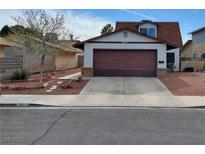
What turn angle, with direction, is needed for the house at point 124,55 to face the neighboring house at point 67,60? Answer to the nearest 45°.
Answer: approximately 135° to its right

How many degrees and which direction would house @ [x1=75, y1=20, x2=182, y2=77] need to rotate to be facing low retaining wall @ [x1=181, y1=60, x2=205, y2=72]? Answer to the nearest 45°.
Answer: approximately 135° to its left

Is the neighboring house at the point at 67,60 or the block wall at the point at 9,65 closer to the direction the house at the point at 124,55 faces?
the block wall

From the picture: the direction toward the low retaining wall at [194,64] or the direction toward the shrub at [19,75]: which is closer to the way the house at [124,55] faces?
the shrub

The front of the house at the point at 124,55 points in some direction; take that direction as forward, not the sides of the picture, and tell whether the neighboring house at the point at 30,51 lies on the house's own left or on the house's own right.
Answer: on the house's own right

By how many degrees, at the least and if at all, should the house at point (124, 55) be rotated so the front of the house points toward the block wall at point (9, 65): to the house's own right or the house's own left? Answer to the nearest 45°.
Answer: approximately 90° to the house's own right

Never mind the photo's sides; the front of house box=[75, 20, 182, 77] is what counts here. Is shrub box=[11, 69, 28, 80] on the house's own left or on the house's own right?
on the house's own right

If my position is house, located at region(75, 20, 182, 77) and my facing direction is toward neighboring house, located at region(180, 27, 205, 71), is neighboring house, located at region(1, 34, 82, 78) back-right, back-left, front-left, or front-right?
back-left

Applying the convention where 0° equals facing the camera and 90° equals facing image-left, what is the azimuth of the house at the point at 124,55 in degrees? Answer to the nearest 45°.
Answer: approximately 0°
